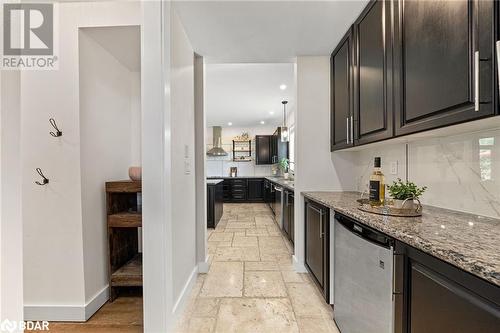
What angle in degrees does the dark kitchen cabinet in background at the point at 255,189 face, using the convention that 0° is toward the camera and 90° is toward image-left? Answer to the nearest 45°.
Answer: approximately 0°

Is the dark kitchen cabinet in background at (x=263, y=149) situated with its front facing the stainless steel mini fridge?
yes

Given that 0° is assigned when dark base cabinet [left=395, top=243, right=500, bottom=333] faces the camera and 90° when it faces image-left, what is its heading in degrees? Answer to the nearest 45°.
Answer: approximately 45°

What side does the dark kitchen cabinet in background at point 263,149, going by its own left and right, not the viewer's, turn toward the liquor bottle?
front

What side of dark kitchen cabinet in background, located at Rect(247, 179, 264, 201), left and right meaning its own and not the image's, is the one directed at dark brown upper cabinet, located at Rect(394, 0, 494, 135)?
front

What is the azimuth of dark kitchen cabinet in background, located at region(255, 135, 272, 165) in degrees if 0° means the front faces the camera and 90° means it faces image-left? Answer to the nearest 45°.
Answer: approximately 0°

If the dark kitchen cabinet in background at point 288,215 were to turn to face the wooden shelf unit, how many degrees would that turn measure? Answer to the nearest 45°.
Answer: approximately 45° to its left

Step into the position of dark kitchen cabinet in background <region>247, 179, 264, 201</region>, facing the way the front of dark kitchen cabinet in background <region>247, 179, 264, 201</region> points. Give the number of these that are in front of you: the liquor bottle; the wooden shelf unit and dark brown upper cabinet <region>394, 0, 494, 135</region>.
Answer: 3

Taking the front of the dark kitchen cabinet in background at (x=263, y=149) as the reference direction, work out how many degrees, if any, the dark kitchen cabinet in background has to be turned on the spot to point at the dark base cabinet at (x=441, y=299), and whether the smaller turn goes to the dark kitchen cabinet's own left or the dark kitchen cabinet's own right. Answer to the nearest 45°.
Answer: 0° — it already faces it

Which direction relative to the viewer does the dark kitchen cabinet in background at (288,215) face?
to the viewer's left

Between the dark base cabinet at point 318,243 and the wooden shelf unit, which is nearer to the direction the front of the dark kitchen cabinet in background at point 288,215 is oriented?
the wooden shelf unit

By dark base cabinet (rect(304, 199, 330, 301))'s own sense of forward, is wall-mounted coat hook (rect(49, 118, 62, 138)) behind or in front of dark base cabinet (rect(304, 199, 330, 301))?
in front

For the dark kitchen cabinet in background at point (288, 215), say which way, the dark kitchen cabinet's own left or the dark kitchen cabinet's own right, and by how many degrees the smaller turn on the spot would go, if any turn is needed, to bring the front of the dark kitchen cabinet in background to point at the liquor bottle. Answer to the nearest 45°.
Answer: approximately 90° to the dark kitchen cabinet's own left

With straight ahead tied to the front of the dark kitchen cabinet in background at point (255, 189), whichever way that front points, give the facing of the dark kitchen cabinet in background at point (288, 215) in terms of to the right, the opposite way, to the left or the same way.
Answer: to the right
